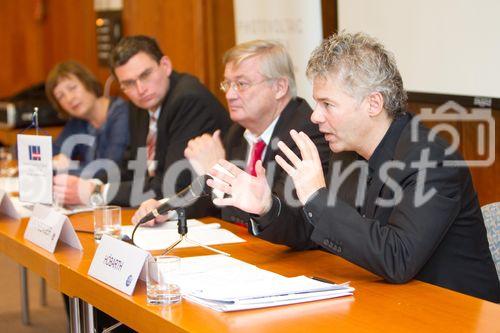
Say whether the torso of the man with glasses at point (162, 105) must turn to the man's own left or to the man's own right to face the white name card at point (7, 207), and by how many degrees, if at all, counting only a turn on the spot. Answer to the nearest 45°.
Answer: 0° — they already face it

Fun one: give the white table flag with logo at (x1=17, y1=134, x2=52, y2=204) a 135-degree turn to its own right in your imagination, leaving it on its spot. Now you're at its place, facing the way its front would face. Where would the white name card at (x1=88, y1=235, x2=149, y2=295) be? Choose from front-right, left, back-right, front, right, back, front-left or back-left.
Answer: back-left

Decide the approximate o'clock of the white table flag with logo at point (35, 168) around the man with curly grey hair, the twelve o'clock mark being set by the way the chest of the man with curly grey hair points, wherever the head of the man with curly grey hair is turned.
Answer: The white table flag with logo is roughly at 1 o'clock from the man with curly grey hair.

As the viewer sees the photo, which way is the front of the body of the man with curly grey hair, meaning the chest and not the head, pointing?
to the viewer's left

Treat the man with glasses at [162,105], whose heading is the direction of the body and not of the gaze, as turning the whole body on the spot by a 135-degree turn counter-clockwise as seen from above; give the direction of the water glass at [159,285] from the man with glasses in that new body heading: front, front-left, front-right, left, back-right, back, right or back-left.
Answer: right

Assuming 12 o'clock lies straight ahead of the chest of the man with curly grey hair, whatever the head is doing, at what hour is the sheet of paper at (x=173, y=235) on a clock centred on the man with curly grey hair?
The sheet of paper is roughly at 1 o'clock from the man with curly grey hair.

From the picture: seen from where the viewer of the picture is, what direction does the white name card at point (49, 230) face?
facing the viewer and to the left of the viewer

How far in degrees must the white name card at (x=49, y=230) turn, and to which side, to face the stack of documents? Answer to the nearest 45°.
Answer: approximately 90° to its left

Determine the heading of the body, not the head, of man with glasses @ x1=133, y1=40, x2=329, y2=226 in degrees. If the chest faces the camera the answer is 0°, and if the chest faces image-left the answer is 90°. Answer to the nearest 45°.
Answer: approximately 45°

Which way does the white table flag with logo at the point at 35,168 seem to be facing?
toward the camera

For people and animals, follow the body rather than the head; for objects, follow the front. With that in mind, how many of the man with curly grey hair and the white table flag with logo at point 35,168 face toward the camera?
1

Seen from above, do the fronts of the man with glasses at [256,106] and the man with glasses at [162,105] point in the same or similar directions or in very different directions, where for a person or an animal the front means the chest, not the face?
same or similar directions
